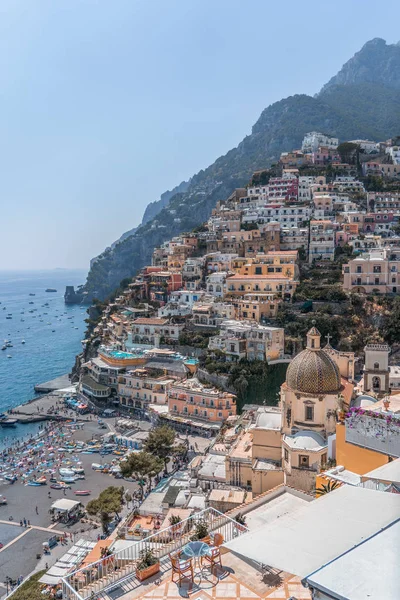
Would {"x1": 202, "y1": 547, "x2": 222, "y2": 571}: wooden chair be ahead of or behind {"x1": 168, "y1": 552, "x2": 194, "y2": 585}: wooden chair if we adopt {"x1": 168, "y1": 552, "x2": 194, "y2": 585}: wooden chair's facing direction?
ahead

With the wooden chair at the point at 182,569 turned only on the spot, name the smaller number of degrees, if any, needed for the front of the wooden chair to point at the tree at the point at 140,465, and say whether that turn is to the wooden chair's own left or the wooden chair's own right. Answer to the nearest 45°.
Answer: approximately 45° to the wooden chair's own left

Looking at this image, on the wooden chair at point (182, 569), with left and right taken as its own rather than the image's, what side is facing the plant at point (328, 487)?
front

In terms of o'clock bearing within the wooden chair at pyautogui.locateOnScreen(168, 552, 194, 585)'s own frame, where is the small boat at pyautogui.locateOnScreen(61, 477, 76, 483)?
The small boat is roughly at 10 o'clock from the wooden chair.

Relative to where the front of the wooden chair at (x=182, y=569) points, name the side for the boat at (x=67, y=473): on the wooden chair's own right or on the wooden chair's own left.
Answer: on the wooden chair's own left

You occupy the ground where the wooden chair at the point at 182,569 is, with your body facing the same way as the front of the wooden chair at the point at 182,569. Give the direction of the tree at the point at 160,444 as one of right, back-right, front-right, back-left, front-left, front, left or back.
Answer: front-left

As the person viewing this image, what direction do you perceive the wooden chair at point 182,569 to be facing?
facing away from the viewer and to the right of the viewer
